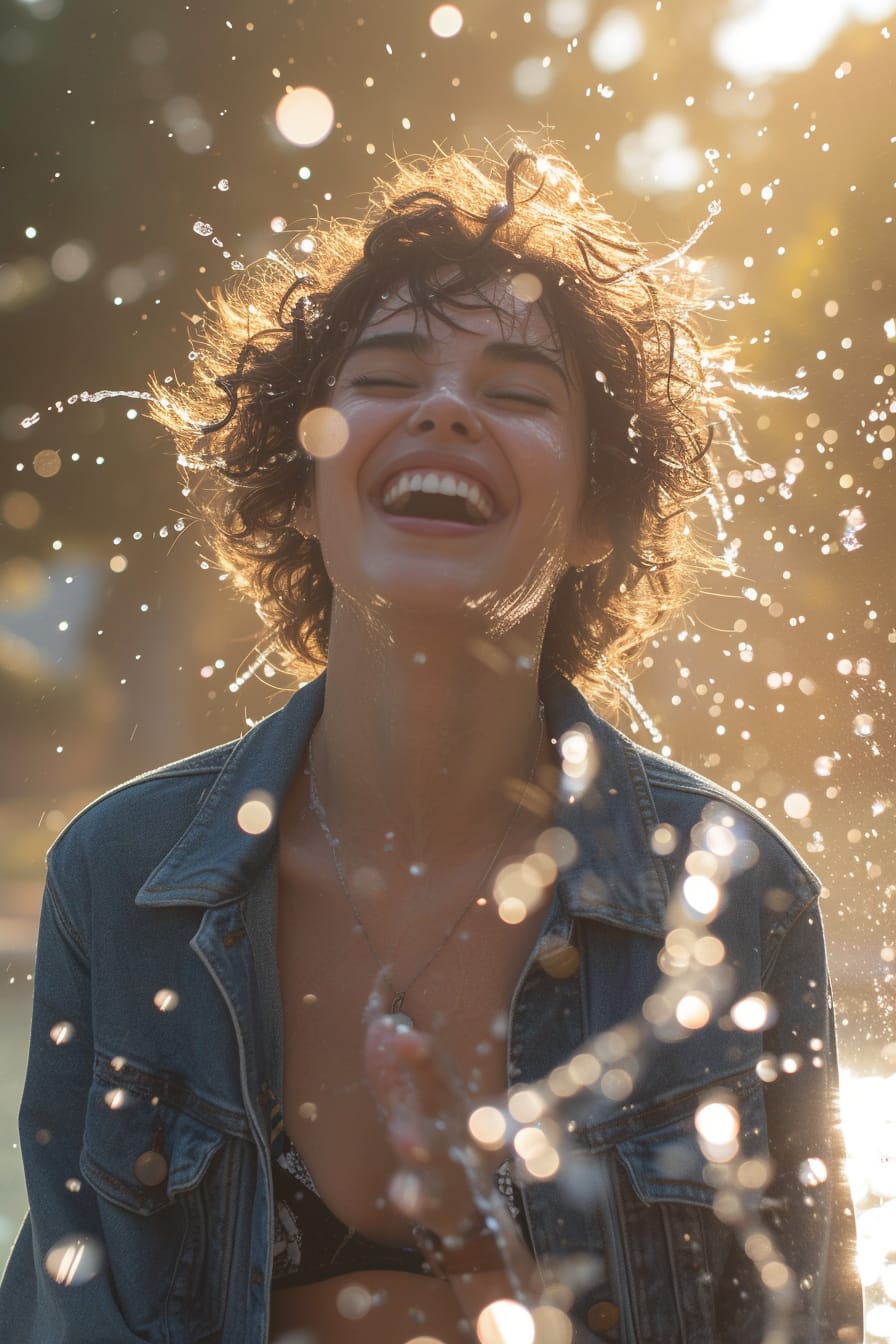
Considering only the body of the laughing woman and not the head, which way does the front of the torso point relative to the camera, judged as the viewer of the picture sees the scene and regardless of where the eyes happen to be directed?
toward the camera
